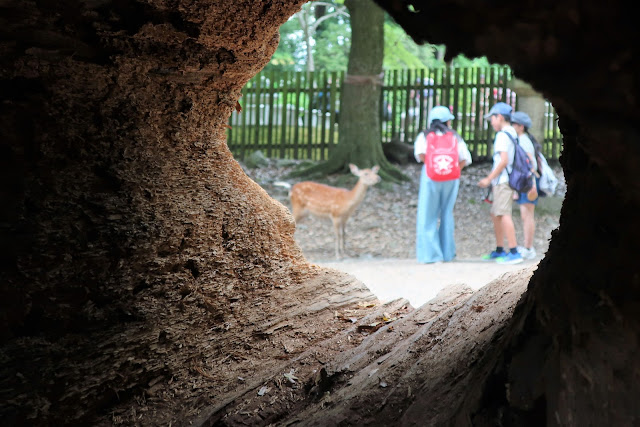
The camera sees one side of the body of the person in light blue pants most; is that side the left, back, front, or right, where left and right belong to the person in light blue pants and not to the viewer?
back

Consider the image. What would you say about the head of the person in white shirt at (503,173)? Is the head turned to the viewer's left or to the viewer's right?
to the viewer's left

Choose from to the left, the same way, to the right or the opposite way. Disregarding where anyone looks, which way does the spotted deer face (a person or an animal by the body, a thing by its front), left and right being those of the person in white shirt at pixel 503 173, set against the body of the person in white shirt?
the opposite way

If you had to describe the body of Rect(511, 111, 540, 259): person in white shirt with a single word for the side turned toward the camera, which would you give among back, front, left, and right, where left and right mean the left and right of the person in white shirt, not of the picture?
left

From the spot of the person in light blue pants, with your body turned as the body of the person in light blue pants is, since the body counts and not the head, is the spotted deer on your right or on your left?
on your left

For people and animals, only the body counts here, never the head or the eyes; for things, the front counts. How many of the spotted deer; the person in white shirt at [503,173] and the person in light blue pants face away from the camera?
1

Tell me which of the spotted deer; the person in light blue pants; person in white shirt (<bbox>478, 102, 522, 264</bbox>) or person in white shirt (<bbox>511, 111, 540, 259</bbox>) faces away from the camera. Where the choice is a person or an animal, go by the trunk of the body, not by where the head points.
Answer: the person in light blue pants

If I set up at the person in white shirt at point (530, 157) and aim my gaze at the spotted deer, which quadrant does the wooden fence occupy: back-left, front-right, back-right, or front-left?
front-right

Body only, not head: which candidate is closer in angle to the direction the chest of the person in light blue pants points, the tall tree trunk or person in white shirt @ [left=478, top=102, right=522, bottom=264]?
the tall tree trunk

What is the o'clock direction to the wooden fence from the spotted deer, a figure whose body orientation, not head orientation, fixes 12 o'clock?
The wooden fence is roughly at 9 o'clock from the spotted deer.

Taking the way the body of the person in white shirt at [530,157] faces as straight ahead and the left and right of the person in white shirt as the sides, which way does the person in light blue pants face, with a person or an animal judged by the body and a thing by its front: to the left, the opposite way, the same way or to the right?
to the right

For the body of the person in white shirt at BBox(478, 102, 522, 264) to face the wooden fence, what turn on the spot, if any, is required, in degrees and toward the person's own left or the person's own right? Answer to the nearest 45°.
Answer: approximately 45° to the person's own right

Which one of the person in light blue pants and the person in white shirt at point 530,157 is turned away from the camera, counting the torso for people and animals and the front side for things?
the person in light blue pants

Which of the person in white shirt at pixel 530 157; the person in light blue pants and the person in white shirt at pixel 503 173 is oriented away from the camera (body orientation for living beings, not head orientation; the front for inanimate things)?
the person in light blue pants

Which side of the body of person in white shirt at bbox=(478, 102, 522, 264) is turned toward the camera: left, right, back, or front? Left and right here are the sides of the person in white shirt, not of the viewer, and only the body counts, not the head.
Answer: left

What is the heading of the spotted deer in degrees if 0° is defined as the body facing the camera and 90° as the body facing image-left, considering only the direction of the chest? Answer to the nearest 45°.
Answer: approximately 270°

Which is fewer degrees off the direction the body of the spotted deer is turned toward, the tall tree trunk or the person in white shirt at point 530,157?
the person in white shirt

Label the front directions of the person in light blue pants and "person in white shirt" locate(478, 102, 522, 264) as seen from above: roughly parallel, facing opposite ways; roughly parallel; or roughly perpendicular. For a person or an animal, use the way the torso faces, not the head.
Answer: roughly perpendicular

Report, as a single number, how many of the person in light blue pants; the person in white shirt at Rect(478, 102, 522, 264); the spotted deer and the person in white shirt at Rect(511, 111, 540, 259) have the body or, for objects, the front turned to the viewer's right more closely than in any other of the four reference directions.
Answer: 1
